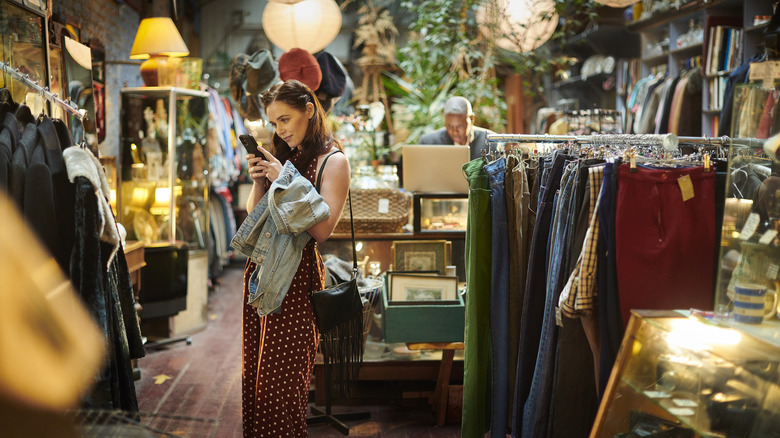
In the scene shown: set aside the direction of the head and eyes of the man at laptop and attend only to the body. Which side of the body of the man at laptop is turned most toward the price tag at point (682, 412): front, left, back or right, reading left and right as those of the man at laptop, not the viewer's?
front

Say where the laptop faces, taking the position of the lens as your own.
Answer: facing away from the viewer

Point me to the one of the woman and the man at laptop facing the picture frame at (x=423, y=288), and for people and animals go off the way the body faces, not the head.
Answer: the man at laptop

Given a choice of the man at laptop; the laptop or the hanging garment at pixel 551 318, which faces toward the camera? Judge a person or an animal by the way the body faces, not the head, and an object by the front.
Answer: the man at laptop

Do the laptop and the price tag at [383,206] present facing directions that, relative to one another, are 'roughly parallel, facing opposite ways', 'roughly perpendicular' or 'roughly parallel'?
roughly parallel, facing opposite ways

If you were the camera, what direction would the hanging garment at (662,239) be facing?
facing the viewer

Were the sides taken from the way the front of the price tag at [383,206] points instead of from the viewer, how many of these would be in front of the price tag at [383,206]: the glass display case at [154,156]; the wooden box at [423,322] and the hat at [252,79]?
1

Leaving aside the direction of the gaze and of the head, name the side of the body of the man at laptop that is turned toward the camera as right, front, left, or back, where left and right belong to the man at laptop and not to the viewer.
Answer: front

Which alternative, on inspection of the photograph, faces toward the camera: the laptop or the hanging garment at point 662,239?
the hanging garment

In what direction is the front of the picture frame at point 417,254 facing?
toward the camera

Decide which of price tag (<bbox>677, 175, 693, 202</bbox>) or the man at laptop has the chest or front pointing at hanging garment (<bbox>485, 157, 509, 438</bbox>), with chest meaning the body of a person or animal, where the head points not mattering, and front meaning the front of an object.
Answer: the man at laptop

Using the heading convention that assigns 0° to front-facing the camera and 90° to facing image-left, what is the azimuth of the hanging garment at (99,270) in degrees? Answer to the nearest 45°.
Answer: approximately 315°

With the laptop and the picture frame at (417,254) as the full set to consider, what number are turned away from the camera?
1
